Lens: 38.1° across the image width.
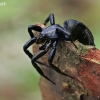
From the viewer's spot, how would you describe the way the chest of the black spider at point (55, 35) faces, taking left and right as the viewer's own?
facing to the left of the viewer
